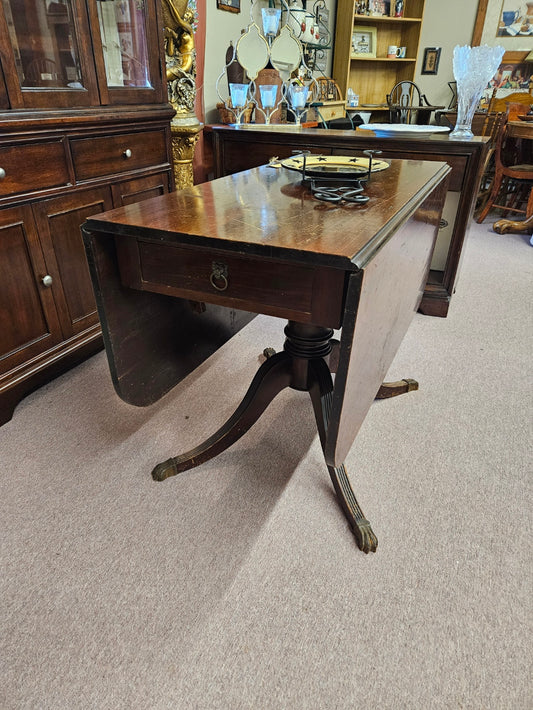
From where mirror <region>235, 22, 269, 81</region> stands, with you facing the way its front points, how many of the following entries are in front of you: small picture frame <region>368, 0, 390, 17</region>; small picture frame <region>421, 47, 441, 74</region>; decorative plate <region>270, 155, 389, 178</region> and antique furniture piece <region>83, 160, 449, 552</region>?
2

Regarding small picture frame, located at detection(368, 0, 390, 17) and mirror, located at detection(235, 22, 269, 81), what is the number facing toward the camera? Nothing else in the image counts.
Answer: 2

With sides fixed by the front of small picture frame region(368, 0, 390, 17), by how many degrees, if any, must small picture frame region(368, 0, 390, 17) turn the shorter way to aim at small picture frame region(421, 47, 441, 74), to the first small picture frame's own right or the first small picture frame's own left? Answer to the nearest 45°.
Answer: approximately 135° to the first small picture frame's own left

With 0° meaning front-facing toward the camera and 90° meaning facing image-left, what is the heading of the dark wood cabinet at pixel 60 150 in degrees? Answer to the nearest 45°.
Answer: approximately 315°

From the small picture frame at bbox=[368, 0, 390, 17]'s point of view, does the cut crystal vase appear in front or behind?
in front

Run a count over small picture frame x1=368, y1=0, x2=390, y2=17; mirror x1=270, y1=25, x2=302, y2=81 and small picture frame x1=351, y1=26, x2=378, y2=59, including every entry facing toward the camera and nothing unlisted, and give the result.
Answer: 3

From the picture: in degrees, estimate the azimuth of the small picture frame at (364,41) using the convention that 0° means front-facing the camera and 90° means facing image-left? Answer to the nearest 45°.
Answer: approximately 0°

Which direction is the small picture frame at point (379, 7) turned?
toward the camera

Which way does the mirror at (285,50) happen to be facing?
toward the camera
